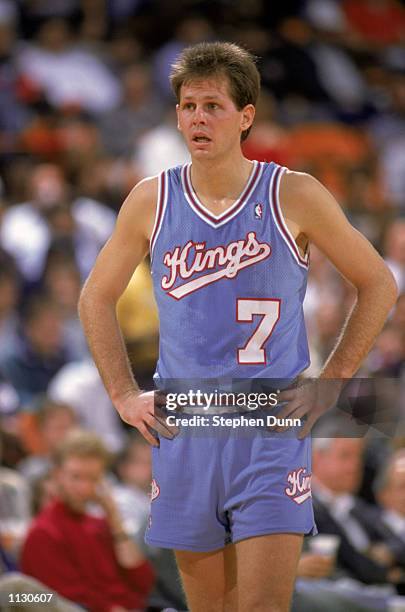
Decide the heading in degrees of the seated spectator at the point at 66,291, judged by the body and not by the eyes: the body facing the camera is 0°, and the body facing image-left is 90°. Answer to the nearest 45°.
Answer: approximately 0°

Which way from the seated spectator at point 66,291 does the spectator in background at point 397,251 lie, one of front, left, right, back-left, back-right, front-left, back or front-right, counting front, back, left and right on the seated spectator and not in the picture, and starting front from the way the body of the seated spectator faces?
left

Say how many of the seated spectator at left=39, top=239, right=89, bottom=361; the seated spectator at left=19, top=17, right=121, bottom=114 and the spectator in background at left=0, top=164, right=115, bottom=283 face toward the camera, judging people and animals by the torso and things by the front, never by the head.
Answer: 3

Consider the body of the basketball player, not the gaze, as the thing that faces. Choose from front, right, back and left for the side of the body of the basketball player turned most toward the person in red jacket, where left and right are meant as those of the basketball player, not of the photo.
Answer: back

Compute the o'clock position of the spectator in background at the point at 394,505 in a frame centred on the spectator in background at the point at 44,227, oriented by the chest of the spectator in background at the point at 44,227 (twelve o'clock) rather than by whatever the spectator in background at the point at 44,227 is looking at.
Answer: the spectator in background at the point at 394,505 is roughly at 11 o'clock from the spectator in background at the point at 44,227.

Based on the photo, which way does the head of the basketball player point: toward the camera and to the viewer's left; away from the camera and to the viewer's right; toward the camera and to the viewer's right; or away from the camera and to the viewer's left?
toward the camera and to the viewer's left

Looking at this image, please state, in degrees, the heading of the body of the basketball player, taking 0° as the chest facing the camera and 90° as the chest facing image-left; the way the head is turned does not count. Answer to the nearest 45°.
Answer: approximately 0°
